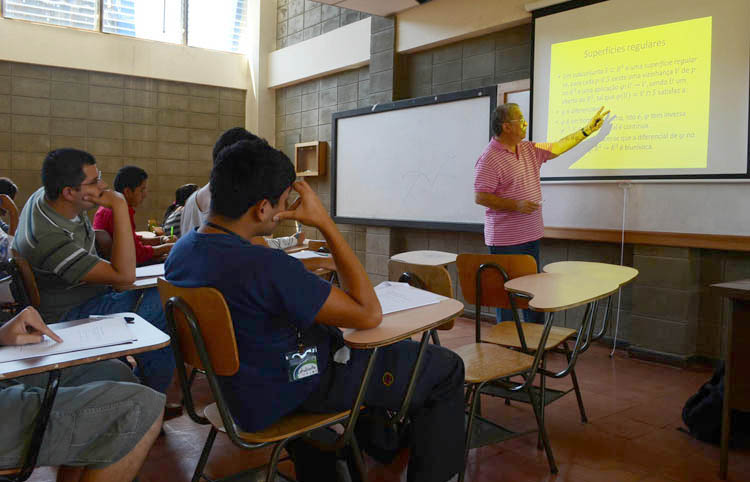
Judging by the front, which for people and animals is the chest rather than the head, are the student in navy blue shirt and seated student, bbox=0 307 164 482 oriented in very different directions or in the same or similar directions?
same or similar directions

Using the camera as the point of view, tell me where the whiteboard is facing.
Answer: facing the viewer and to the left of the viewer

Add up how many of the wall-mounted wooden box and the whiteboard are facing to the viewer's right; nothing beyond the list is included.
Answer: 0

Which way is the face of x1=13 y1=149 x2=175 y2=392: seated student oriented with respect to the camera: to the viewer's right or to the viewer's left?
to the viewer's right

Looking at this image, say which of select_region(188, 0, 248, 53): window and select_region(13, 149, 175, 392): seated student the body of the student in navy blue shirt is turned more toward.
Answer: the window

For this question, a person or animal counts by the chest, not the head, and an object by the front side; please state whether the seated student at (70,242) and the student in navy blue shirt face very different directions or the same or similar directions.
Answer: same or similar directions

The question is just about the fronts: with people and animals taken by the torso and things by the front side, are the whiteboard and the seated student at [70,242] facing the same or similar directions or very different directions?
very different directions

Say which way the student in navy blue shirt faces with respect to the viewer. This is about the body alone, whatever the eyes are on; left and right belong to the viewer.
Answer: facing away from the viewer and to the right of the viewer

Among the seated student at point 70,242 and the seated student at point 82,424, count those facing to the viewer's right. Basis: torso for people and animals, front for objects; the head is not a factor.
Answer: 2

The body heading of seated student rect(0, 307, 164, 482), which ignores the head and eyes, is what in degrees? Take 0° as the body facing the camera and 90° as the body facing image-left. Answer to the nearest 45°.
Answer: approximately 270°

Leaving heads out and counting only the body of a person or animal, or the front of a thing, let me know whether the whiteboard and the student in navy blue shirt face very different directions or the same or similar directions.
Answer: very different directions

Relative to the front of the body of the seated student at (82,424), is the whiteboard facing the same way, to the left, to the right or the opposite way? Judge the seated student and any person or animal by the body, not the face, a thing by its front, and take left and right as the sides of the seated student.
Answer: the opposite way
